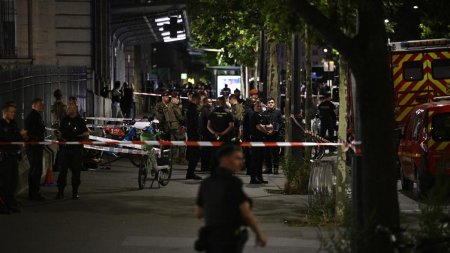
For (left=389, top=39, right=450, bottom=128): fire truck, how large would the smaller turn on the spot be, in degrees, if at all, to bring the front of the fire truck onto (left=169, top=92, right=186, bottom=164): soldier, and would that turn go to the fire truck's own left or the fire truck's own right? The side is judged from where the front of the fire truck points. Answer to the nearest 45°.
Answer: approximately 90° to the fire truck's own left

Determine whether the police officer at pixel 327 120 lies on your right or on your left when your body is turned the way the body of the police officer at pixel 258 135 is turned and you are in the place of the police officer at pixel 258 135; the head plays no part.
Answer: on your left

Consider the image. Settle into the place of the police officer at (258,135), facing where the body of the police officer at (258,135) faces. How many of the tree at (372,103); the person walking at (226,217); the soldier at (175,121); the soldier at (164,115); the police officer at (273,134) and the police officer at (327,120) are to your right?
2

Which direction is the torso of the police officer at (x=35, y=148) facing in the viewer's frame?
to the viewer's right

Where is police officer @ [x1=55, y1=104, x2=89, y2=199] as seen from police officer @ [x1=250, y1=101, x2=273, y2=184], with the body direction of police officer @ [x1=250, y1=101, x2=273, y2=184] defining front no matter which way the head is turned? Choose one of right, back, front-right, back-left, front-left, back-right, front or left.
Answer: back-right

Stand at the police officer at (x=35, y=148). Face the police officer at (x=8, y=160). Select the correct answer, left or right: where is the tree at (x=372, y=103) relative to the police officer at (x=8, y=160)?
left

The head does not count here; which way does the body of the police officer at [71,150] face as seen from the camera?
toward the camera

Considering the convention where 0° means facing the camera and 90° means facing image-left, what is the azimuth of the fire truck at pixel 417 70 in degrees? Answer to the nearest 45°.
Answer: approximately 180°
